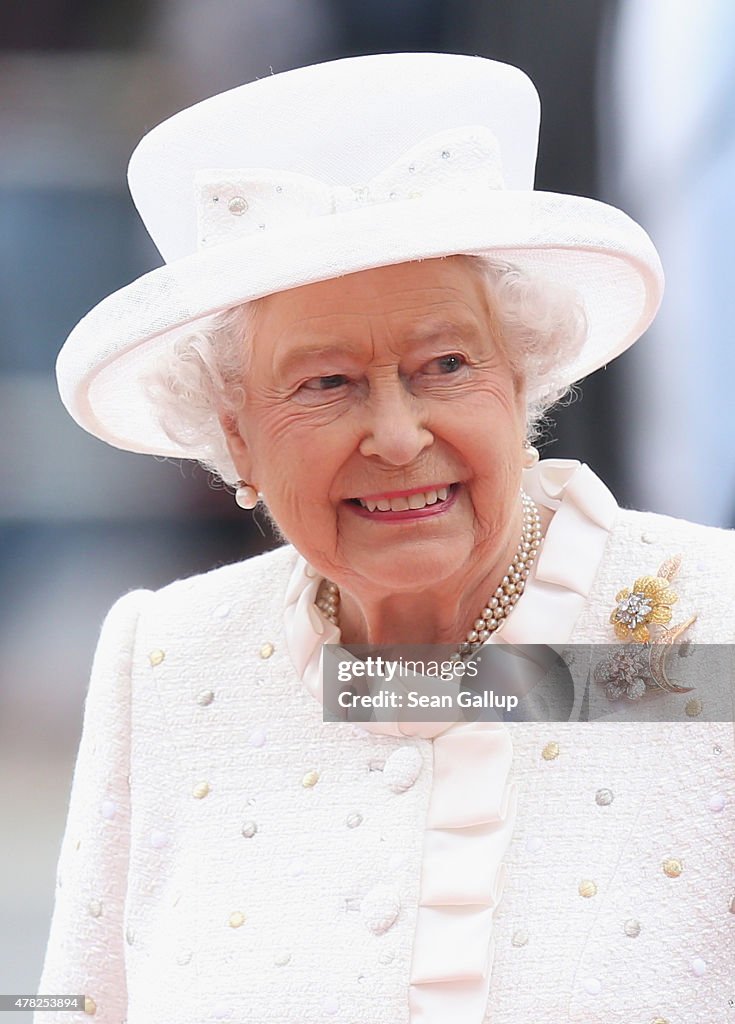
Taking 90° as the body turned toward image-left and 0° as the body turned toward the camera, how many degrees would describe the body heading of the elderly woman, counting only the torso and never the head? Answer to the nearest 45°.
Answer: approximately 0°

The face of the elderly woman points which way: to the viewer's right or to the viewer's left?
to the viewer's right
